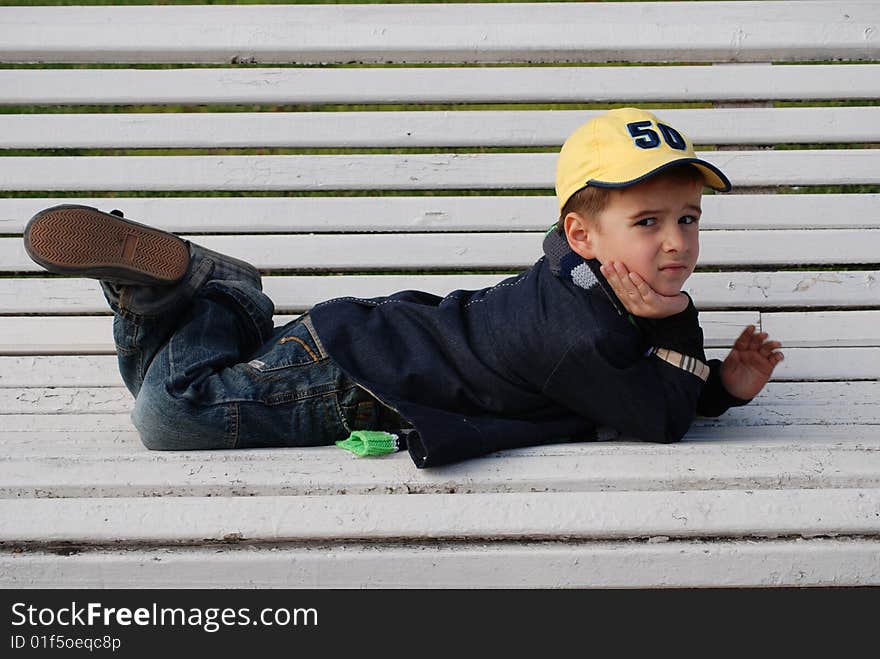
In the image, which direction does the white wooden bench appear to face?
toward the camera
